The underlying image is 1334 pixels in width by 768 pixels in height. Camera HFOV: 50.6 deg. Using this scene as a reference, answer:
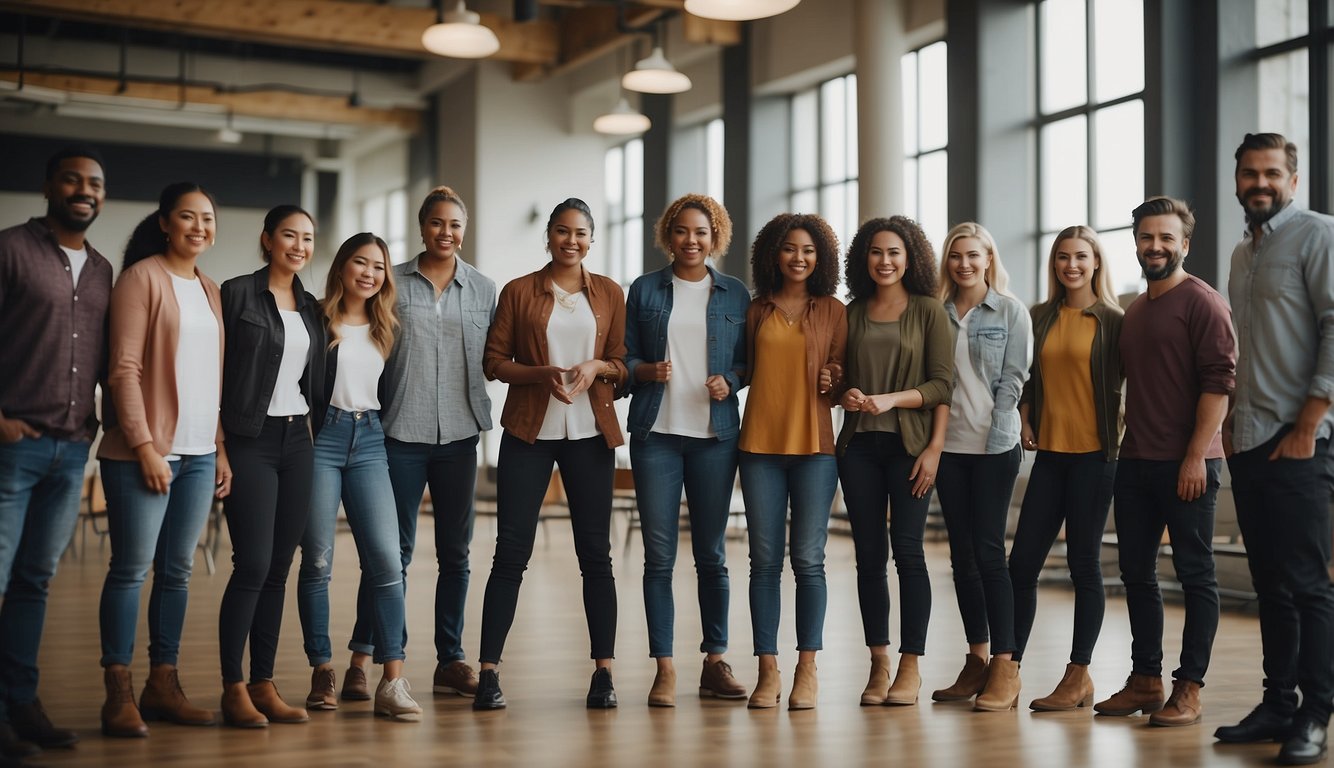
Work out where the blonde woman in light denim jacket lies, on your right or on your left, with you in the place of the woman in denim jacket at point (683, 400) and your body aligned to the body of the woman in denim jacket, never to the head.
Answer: on your left

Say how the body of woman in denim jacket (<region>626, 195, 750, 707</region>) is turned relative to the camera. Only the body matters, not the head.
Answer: toward the camera

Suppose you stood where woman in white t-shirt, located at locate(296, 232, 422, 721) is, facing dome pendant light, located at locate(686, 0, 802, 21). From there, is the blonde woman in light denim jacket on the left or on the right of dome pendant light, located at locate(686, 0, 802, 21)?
right

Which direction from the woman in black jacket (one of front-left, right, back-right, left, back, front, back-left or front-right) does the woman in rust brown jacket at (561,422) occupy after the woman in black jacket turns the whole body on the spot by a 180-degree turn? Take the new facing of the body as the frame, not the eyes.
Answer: back-right

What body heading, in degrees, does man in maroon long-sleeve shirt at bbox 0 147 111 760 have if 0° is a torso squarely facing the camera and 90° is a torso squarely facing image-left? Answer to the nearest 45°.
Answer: approximately 315°

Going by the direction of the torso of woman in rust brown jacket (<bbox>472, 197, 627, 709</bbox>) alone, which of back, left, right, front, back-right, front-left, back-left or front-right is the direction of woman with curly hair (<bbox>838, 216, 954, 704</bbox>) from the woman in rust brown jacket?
left

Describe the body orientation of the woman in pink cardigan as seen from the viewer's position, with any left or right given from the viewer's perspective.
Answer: facing the viewer and to the right of the viewer

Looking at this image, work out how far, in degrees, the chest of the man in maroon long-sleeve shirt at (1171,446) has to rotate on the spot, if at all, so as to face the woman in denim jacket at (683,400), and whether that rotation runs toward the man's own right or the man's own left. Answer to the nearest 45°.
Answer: approximately 45° to the man's own right

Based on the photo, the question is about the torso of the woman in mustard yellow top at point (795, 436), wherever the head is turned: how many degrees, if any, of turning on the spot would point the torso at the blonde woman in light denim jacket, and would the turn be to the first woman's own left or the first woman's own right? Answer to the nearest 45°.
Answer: approximately 90° to the first woman's own left

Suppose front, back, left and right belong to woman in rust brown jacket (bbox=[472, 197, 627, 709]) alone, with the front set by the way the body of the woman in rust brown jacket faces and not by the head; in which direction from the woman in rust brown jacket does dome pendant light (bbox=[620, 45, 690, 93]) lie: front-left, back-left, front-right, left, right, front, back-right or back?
back

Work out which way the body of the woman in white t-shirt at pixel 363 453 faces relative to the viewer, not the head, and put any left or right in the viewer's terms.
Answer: facing the viewer

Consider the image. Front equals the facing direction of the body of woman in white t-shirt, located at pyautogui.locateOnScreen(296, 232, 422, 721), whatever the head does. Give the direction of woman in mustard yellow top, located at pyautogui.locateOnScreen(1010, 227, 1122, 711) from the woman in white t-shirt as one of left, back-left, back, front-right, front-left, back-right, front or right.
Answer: left
